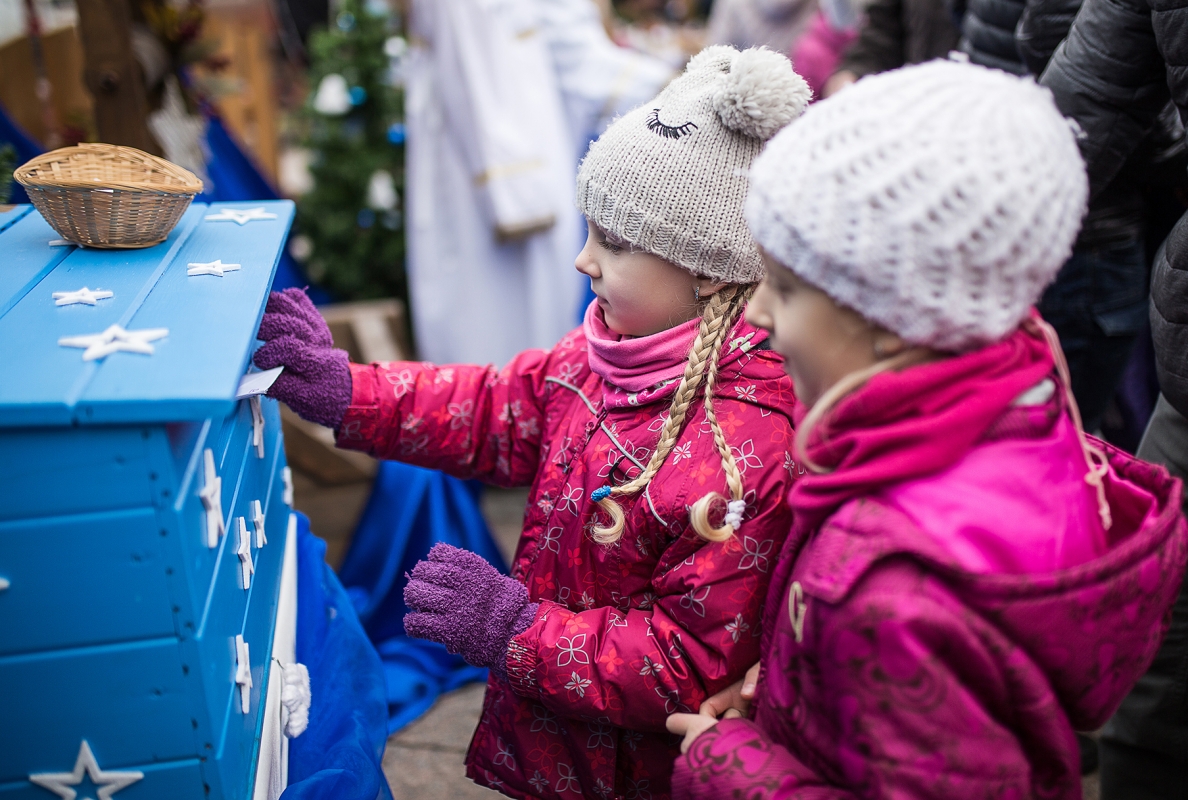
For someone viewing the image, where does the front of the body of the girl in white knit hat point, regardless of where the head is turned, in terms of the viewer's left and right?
facing to the left of the viewer

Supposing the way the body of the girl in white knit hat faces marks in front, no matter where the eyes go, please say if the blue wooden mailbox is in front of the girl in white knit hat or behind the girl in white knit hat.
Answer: in front

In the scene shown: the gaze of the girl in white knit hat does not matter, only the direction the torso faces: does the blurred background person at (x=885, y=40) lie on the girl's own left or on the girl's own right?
on the girl's own right

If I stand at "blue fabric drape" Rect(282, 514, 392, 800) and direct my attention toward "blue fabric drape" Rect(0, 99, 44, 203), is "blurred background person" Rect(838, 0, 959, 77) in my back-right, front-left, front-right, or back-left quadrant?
front-right

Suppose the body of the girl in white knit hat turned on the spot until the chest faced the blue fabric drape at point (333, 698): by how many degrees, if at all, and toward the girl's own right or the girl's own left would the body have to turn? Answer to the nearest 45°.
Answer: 0° — they already face it

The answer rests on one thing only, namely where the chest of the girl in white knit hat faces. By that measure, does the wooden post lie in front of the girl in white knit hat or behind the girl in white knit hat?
in front

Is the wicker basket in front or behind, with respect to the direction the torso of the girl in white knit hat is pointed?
in front

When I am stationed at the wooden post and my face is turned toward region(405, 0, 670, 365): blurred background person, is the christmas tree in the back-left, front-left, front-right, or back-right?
front-left

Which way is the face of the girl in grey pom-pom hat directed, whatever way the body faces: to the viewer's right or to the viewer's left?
to the viewer's left

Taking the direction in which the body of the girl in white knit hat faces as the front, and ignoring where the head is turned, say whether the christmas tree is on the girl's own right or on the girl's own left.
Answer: on the girl's own right

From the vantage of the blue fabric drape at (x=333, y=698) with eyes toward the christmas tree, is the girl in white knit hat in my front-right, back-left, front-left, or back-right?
back-right

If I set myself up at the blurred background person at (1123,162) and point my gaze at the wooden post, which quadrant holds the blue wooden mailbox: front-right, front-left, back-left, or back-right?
front-left

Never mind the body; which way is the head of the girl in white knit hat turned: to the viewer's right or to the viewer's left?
to the viewer's left
